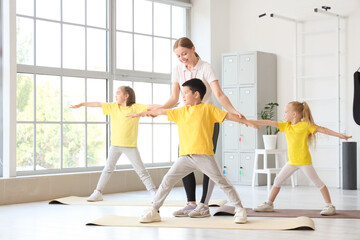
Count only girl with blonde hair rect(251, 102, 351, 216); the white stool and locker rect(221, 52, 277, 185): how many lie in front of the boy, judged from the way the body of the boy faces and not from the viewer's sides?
0

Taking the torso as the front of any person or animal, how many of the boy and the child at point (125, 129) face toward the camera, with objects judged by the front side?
2

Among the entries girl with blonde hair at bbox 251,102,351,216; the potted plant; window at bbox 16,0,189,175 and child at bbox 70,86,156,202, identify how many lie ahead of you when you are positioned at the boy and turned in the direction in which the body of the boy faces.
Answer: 0

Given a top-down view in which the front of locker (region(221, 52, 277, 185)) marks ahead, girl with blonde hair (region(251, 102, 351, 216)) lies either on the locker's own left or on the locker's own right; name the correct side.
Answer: on the locker's own left

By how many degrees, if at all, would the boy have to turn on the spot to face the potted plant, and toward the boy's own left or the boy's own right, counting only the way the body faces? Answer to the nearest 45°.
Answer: approximately 180°

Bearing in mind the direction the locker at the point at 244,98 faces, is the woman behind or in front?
in front

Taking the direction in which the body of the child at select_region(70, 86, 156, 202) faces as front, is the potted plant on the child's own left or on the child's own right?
on the child's own left

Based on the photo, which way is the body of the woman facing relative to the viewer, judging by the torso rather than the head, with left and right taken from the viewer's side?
facing the viewer and to the left of the viewer

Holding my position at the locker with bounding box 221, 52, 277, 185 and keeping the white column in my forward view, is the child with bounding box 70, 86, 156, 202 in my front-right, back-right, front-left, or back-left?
front-left

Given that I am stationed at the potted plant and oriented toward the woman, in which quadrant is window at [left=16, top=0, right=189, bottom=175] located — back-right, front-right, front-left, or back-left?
front-right

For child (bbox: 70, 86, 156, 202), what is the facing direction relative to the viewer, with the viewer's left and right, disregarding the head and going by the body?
facing the viewer

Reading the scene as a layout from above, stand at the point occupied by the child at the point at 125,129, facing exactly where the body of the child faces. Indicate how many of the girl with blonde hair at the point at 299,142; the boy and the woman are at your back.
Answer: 0
